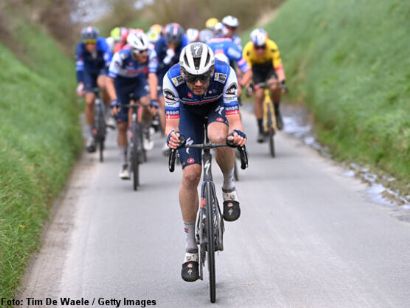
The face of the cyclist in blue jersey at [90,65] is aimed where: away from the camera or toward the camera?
toward the camera

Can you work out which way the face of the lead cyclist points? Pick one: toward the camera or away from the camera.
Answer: toward the camera

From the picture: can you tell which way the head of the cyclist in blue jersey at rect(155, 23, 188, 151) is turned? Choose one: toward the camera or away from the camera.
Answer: toward the camera

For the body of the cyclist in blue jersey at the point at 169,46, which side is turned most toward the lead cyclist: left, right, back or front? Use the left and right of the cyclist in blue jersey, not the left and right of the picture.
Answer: front

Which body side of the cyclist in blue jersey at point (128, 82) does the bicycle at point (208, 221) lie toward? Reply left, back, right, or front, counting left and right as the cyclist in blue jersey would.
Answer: front

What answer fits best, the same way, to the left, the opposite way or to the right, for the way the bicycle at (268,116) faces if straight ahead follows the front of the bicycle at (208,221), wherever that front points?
the same way

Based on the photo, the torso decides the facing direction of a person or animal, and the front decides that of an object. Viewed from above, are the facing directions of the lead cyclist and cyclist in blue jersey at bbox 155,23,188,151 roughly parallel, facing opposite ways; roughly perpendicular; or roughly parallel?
roughly parallel

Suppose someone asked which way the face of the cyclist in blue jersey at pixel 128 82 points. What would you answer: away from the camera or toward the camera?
toward the camera

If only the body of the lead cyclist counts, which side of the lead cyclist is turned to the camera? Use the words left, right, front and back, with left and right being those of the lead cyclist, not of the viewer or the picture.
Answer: front

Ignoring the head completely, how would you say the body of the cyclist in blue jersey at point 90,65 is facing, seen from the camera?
toward the camera

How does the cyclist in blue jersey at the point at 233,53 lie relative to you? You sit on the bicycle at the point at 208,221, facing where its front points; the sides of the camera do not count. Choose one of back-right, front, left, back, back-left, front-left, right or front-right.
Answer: back

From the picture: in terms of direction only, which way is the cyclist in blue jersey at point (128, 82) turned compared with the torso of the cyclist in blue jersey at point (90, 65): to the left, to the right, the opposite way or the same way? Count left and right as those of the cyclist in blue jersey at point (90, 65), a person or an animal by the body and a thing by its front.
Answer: the same way

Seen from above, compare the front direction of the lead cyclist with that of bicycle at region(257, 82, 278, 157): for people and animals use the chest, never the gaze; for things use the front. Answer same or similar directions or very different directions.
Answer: same or similar directions

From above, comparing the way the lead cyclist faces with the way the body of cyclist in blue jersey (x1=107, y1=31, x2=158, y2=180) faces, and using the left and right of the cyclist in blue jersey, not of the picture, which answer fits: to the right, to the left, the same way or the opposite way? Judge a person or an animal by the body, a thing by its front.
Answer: the same way

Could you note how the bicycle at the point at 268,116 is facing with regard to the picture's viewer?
facing the viewer

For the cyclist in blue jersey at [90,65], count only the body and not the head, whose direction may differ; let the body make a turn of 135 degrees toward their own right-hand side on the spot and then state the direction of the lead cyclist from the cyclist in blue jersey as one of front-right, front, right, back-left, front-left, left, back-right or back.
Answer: back-left
